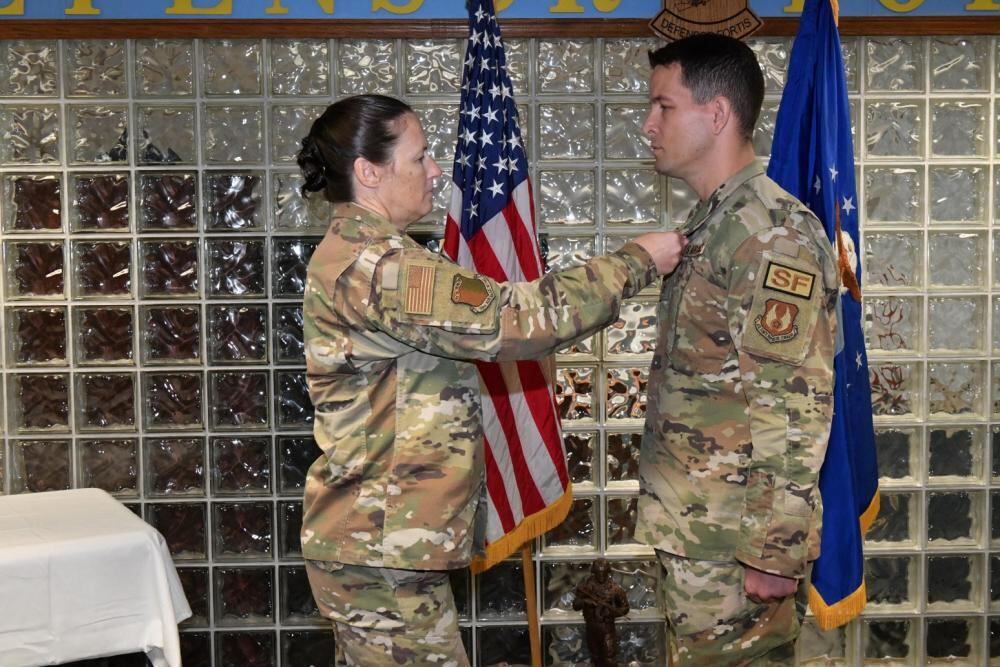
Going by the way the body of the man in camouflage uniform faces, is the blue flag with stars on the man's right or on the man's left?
on the man's right

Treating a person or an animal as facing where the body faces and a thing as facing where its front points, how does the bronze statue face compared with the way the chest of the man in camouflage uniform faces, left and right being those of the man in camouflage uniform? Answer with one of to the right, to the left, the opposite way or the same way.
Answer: to the left

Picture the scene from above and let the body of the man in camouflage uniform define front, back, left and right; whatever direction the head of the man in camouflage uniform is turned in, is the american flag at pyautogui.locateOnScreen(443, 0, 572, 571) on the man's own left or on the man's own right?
on the man's own right

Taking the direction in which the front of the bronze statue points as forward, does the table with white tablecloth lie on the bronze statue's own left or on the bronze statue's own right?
on the bronze statue's own right

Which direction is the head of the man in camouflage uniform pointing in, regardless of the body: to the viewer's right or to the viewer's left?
to the viewer's left

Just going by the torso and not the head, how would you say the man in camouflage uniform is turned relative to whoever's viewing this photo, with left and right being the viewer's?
facing to the left of the viewer

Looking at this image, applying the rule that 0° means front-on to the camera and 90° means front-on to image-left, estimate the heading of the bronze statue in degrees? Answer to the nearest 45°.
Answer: approximately 0°

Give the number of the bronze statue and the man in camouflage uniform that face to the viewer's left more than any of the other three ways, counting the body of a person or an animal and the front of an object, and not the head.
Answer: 1
